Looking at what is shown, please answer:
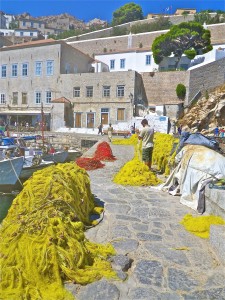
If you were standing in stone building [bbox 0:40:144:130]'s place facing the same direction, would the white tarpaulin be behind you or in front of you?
in front

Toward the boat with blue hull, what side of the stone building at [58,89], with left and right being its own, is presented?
front

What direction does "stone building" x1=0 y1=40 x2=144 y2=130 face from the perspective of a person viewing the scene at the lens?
facing the viewer

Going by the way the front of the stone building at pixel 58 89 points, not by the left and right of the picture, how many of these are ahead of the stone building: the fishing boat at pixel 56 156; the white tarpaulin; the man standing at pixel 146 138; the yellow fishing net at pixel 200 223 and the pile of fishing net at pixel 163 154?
5

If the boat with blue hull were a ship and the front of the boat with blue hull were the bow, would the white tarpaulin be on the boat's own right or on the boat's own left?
on the boat's own right

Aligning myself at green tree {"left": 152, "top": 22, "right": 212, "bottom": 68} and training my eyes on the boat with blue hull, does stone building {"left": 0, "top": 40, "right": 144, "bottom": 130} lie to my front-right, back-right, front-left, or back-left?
front-right

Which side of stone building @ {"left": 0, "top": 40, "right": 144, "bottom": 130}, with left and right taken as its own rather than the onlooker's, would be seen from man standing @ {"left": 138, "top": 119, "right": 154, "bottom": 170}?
front

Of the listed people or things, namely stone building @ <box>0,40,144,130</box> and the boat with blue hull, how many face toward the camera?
1
